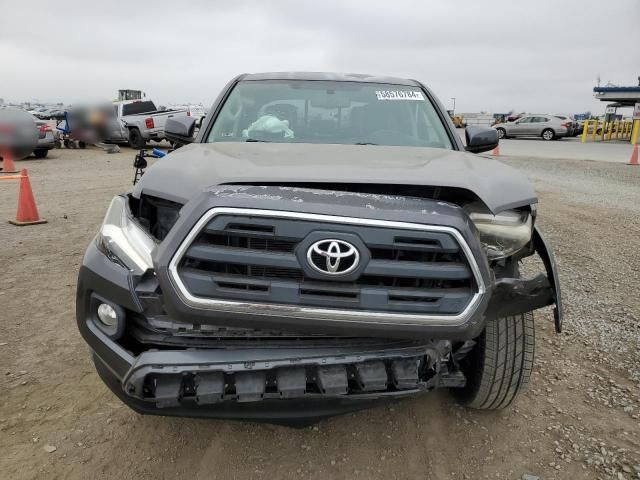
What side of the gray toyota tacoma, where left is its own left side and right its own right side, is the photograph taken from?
front

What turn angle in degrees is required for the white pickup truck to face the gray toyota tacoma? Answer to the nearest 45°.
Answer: approximately 135° to its left

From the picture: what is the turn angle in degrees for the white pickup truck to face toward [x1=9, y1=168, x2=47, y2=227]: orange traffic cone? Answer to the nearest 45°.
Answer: approximately 135° to its left

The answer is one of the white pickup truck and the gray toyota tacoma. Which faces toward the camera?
the gray toyota tacoma

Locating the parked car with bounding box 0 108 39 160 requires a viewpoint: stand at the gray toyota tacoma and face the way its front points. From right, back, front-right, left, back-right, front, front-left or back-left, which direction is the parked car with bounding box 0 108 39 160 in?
back-right

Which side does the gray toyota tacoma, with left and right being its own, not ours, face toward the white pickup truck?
back

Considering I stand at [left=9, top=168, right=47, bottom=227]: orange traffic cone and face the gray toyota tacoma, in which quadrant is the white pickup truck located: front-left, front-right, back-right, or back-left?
back-left

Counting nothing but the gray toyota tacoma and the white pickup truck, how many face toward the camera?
1

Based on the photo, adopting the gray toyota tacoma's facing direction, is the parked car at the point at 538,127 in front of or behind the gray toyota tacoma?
behind

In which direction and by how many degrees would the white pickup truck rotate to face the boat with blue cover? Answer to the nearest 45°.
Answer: approximately 135° to its right
